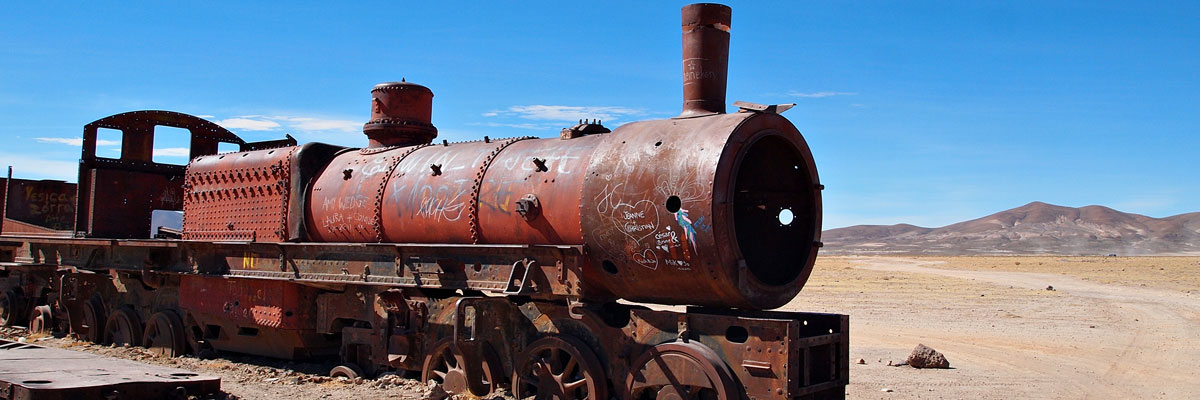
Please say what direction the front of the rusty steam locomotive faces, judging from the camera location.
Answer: facing the viewer and to the right of the viewer

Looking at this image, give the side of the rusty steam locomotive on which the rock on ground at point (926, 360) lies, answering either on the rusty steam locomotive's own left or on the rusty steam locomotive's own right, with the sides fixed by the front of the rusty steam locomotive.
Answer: on the rusty steam locomotive's own left
